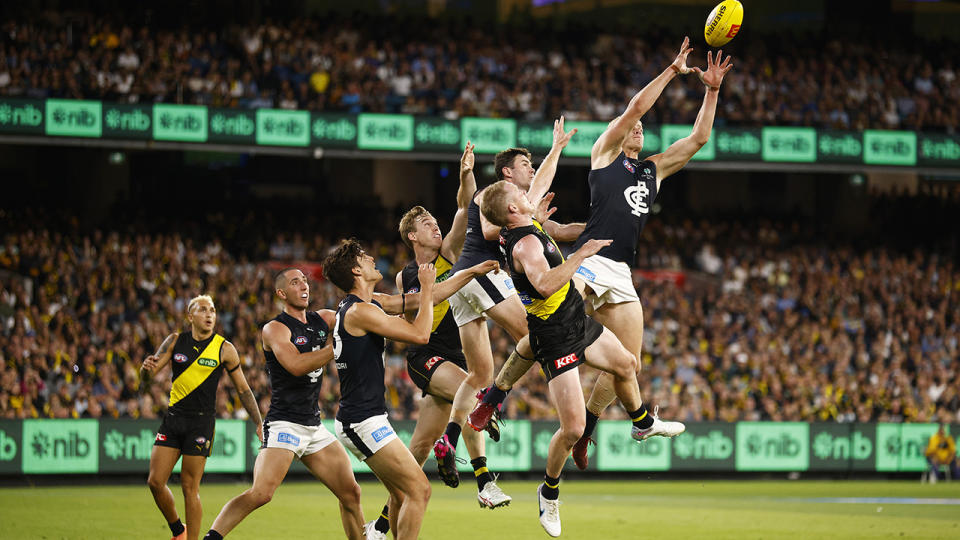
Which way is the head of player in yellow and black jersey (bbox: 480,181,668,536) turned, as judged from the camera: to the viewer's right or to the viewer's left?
to the viewer's right

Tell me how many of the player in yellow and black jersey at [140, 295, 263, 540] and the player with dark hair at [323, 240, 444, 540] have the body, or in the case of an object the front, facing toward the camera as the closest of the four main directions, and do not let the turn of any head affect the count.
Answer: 1

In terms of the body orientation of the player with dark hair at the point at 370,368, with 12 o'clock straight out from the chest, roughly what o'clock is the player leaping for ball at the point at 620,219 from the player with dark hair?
The player leaping for ball is roughly at 11 o'clock from the player with dark hair.

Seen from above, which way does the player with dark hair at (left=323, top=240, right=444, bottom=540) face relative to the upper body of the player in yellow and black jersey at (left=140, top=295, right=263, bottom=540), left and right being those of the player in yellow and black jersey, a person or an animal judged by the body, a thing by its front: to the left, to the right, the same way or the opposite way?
to the left

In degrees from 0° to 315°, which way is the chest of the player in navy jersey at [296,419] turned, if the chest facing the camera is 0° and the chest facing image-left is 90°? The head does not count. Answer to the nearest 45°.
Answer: approximately 315°

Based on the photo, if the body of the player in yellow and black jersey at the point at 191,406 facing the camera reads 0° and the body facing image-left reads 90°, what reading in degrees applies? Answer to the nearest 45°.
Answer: approximately 0°

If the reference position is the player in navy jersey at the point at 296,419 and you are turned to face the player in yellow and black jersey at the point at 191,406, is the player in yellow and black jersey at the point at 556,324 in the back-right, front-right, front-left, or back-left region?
back-right

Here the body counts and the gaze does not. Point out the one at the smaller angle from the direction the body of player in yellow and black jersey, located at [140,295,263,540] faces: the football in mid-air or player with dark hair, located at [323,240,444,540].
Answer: the player with dark hair

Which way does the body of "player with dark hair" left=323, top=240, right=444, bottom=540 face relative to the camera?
to the viewer's right

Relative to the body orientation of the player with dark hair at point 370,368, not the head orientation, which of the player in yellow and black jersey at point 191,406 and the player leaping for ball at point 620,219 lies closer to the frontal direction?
the player leaping for ball
